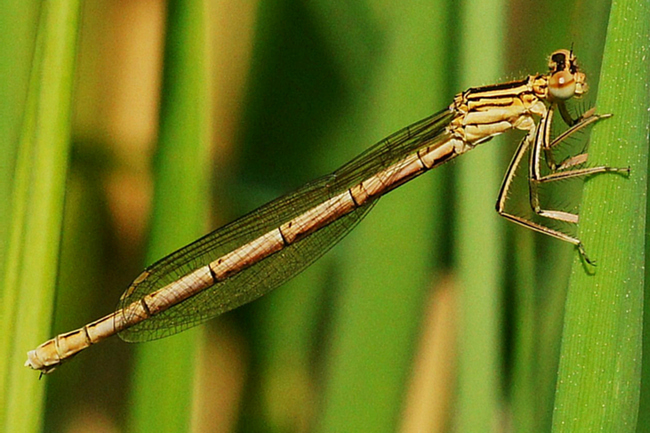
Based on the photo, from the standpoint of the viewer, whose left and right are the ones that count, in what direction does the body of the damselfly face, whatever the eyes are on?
facing to the right of the viewer
